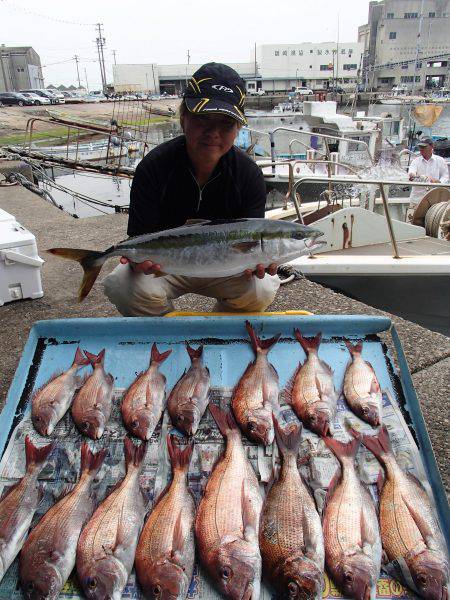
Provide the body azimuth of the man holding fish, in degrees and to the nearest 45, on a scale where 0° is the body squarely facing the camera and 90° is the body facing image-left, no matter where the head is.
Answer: approximately 0°

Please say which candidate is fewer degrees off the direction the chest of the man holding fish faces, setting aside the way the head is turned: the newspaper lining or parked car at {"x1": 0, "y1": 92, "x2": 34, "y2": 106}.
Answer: the newspaper lining

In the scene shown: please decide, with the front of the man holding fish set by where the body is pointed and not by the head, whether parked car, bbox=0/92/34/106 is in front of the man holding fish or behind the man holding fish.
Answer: behind

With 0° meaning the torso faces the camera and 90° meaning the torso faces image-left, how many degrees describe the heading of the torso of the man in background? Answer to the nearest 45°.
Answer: approximately 45°

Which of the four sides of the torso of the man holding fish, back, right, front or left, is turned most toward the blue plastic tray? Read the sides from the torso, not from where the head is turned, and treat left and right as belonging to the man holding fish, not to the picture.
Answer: front

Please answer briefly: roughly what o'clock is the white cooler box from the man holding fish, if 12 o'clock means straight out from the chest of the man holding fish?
The white cooler box is roughly at 4 o'clock from the man holding fish.

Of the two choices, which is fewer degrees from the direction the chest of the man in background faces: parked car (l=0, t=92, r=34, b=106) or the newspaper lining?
the newspaper lining

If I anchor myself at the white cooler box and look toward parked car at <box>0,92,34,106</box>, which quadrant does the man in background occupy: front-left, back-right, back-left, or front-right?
front-right

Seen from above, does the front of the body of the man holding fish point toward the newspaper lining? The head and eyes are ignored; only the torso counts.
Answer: yes

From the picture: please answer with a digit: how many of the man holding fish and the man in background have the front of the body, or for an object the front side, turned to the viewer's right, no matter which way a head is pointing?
0
